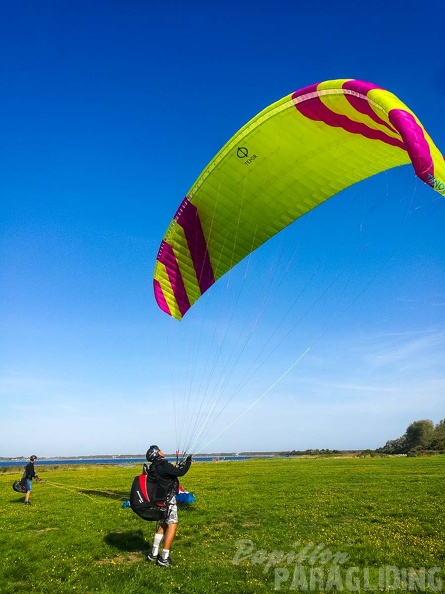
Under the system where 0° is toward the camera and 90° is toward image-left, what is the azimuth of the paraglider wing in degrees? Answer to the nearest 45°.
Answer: approximately 45°
